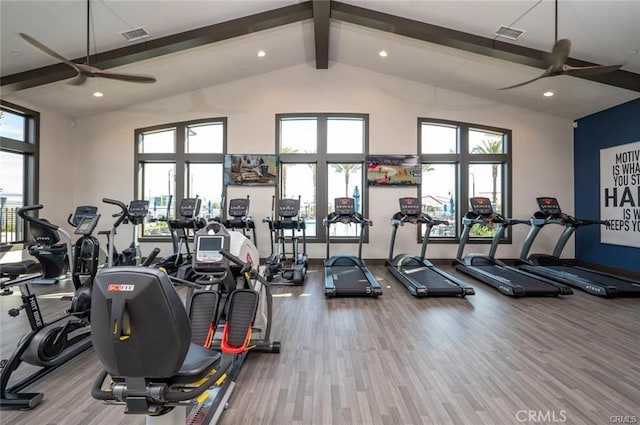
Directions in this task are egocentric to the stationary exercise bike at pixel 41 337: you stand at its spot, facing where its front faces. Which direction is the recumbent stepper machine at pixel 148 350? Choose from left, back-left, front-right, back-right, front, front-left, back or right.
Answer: back-right

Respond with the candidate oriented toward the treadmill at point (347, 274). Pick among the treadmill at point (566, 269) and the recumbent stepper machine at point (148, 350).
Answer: the recumbent stepper machine

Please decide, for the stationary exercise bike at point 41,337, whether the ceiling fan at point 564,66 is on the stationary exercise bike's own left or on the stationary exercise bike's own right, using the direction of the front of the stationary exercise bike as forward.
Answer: on the stationary exercise bike's own right

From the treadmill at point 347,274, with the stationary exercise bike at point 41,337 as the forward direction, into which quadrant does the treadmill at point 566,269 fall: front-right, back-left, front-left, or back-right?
back-left

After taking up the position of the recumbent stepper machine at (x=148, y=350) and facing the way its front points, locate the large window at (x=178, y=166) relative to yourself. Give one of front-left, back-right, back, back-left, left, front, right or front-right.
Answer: front-left

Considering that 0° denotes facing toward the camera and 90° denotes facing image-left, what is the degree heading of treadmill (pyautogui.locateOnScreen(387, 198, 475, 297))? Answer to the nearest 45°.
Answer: approximately 135°

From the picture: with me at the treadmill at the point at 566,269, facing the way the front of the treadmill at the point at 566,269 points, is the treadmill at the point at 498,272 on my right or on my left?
on my left

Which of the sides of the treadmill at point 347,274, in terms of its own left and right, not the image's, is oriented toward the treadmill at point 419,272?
right

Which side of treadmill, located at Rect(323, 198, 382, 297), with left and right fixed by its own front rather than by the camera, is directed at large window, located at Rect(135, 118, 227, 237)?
left

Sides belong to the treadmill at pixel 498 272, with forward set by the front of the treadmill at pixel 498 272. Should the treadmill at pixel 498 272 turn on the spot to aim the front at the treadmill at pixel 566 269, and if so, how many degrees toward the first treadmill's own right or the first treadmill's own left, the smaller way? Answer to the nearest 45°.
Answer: approximately 90° to the first treadmill's own right

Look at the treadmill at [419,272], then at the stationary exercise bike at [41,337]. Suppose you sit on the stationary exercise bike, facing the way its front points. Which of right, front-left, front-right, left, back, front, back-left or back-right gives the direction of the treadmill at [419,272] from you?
front-right
